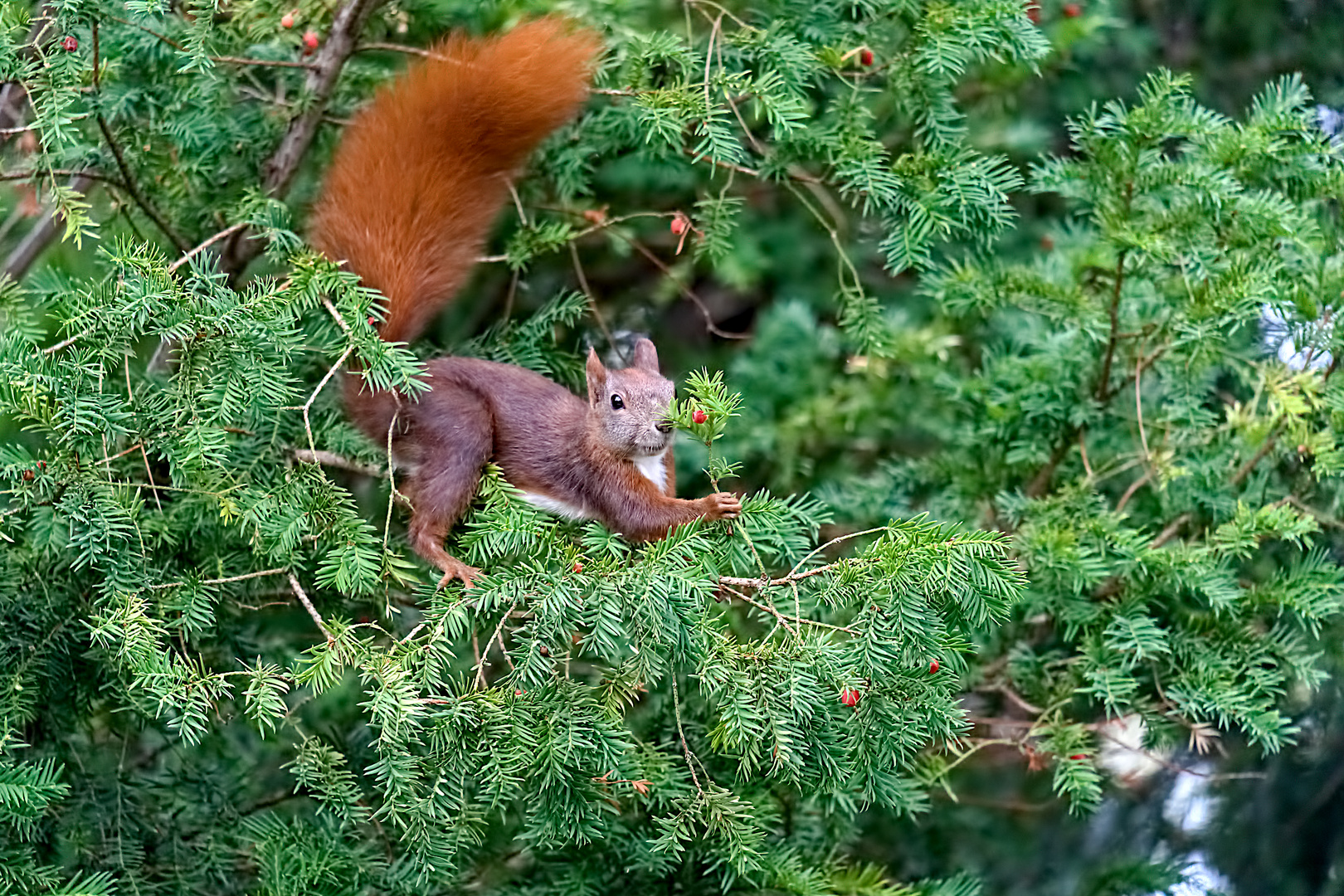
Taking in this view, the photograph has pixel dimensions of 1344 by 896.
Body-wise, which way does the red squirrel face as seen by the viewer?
to the viewer's right
